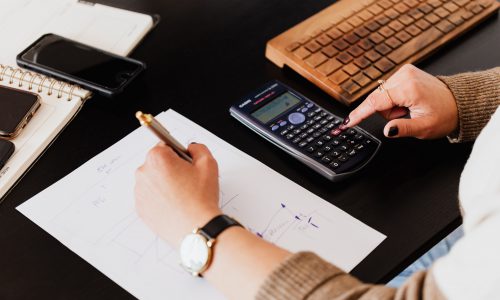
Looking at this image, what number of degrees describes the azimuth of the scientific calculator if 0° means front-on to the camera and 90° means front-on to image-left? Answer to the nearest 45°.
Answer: approximately 315°
